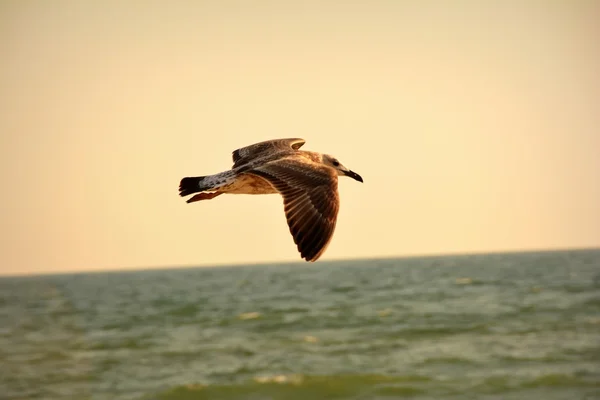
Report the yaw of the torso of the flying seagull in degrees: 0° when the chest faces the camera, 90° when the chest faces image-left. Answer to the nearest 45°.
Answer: approximately 270°
